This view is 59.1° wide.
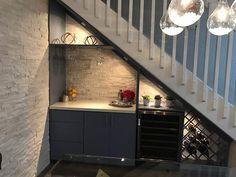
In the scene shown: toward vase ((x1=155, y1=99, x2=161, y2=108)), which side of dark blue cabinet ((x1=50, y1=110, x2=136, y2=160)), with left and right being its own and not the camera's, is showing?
left

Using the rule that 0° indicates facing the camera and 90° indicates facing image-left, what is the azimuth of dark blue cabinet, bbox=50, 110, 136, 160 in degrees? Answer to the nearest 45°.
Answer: approximately 0°

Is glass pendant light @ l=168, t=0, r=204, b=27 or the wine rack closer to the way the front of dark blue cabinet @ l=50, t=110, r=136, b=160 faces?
the glass pendant light

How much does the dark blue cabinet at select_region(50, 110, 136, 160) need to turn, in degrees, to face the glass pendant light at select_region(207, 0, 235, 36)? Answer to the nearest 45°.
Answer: approximately 45° to its left

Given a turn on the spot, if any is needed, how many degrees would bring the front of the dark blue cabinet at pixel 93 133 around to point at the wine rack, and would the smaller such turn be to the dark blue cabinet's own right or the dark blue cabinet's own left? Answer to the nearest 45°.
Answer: approximately 90° to the dark blue cabinet's own left
